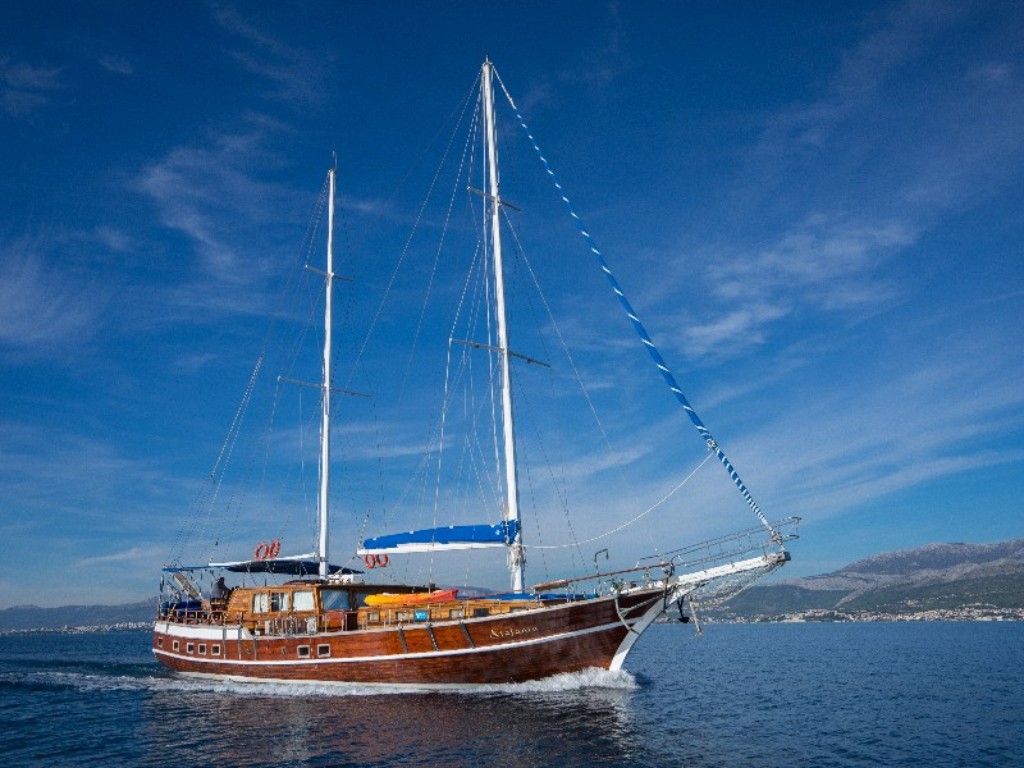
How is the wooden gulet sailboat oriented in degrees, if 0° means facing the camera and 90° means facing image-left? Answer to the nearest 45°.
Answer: approximately 315°
